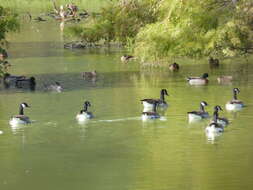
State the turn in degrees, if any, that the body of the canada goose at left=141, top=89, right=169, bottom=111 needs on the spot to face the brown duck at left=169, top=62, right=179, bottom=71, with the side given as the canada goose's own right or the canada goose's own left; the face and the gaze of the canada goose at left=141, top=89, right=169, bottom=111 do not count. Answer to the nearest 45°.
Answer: approximately 90° to the canada goose's own left

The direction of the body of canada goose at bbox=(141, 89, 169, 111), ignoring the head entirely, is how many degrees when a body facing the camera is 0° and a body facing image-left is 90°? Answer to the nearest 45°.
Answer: approximately 270°

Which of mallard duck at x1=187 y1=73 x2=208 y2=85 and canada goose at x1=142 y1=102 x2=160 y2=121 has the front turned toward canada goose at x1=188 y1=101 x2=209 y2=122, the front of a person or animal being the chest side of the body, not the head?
canada goose at x1=142 y1=102 x2=160 y2=121

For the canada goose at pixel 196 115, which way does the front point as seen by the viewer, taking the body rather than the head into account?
to the viewer's right

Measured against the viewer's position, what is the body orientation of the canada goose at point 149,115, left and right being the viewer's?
facing to the right of the viewer
